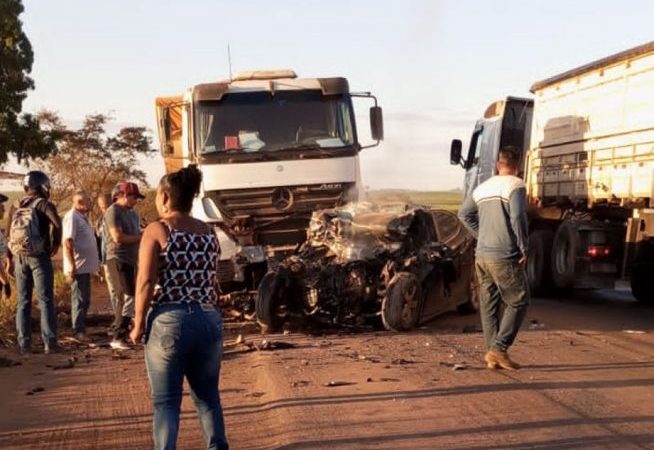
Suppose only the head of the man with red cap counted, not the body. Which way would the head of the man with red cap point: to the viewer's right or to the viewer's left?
to the viewer's right

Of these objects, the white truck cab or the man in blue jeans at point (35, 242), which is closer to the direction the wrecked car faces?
the man in blue jeans

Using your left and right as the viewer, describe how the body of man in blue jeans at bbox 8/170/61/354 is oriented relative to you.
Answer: facing away from the viewer and to the right of the viewer

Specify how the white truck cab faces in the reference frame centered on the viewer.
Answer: facing the viewer

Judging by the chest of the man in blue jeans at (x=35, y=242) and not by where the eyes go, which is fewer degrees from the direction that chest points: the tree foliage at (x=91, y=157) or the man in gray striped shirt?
the tree foliage

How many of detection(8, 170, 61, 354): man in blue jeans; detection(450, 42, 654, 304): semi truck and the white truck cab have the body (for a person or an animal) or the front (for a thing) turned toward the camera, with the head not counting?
1

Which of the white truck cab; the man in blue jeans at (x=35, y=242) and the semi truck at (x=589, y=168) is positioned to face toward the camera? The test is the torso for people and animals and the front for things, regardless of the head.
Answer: the white truck cab
